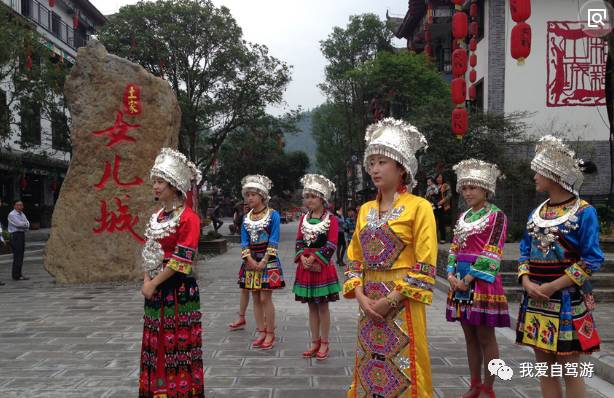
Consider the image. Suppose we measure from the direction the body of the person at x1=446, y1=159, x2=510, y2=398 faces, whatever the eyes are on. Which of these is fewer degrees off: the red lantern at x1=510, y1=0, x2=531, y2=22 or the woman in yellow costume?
the woman in yellow costume

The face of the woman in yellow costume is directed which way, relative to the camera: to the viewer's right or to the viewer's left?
to the viewer's left

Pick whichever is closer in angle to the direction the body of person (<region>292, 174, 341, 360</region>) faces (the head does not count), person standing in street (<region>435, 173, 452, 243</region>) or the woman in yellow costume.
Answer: the woman in yellow costume

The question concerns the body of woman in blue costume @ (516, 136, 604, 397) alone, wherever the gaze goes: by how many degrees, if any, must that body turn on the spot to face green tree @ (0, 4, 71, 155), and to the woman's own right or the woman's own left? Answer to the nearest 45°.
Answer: approximately 90° to the woman's own right

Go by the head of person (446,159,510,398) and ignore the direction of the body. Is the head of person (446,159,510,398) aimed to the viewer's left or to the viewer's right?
to the viewer's left

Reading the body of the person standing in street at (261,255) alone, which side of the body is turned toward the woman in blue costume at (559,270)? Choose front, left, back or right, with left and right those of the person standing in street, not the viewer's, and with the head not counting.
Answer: left

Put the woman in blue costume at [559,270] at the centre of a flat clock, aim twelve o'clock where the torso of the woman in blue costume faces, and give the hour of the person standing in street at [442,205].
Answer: The person standing in street is roughly at 4 o'clock from the woman in blue costume.

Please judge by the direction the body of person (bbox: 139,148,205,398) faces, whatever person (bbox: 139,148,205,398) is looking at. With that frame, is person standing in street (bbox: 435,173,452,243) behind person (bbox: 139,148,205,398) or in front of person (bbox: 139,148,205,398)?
behind
